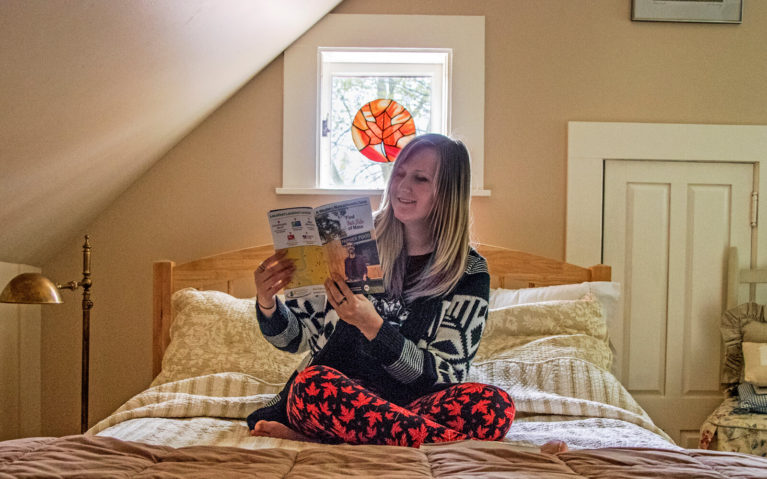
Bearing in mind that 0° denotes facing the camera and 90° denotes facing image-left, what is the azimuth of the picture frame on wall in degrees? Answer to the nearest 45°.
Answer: approximately 0°

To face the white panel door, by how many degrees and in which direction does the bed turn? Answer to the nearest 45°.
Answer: approximately 135° to its left

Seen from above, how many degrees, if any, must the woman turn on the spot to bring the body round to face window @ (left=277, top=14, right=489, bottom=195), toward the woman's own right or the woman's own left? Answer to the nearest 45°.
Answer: approximately 135° to the woman's own right

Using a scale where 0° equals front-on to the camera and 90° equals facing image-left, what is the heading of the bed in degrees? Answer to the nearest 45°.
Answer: approximately 0°

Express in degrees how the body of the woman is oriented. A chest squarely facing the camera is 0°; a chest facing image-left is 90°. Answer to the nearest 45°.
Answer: approximately 45°
